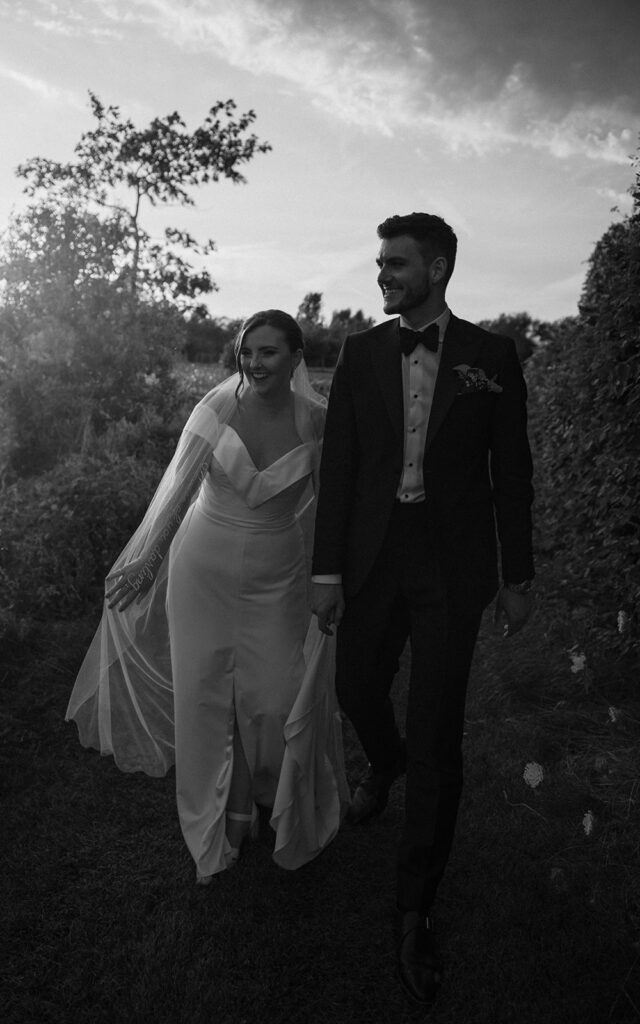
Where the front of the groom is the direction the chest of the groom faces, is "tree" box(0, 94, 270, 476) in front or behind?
behind

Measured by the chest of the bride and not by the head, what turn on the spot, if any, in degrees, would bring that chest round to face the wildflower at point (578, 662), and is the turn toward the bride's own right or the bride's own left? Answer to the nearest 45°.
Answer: approximately 90° to the bride's own left

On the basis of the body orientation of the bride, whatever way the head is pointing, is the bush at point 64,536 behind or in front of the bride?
behind

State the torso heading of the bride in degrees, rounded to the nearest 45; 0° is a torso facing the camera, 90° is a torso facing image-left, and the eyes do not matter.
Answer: approximately 0°

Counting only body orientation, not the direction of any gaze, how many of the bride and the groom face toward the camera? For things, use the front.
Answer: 2

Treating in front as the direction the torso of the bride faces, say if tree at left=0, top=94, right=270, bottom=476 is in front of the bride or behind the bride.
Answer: behind

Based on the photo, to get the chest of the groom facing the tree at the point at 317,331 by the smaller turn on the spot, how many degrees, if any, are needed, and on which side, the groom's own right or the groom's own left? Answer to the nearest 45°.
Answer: approximately 180°

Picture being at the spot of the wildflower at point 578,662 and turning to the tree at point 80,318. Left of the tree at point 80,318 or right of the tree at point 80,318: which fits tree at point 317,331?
right

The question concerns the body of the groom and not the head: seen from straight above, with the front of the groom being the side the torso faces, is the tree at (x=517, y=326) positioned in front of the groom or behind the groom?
behind

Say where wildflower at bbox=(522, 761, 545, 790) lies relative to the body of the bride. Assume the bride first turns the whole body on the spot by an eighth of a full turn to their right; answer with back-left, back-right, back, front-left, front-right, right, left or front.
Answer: back-left

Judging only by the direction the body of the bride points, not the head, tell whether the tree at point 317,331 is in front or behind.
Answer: behind
